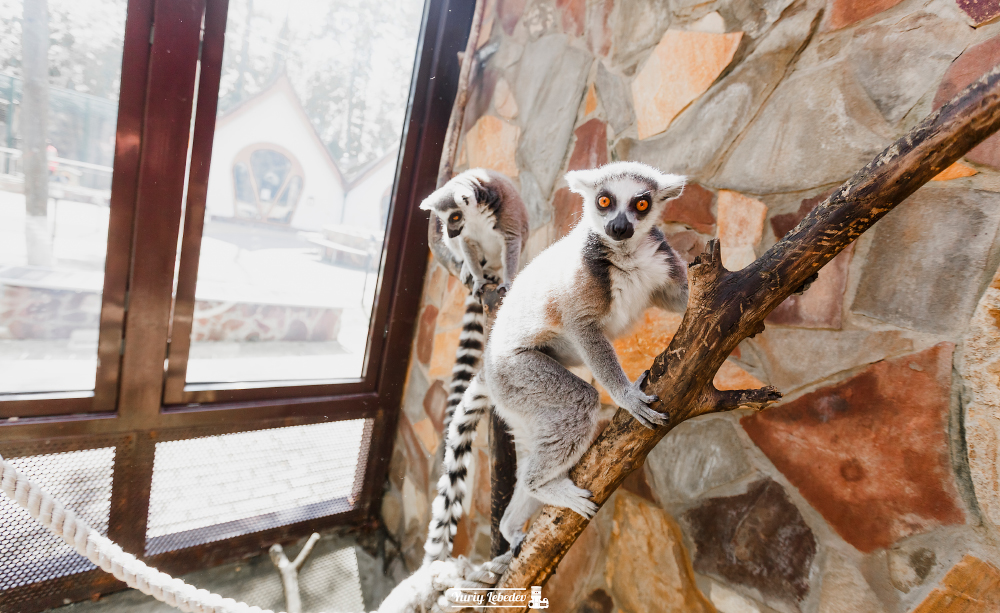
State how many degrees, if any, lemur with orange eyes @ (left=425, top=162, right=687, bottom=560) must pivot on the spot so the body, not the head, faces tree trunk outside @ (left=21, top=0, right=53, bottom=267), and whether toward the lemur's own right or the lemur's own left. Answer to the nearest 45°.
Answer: approximately 135° to the lemur's own right

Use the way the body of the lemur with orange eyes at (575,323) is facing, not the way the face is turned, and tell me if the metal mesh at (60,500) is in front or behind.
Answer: behind

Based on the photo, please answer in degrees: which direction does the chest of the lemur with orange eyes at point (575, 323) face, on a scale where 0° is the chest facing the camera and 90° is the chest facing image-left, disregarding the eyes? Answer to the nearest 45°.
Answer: approximately 315°

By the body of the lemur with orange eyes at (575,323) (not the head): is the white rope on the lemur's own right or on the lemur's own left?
on the lemur's own right
